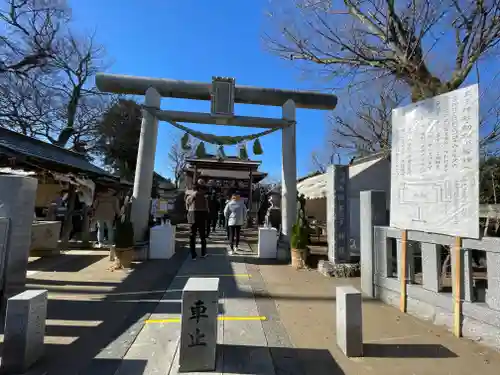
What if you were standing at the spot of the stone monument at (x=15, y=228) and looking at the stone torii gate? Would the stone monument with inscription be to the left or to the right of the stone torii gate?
right

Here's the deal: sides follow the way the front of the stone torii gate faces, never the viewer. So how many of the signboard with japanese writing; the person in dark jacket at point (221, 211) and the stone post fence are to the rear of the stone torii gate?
1

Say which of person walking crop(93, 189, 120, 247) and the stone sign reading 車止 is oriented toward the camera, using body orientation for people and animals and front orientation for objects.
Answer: the stone sign reading 車止

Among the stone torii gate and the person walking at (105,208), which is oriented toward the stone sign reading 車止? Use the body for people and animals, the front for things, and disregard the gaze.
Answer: the stone torii gate

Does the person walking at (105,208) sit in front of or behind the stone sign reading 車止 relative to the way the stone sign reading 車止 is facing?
behind

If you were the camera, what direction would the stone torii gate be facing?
facing the viewer
